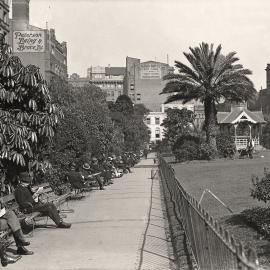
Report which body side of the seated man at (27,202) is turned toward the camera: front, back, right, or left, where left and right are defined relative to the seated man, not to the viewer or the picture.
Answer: right

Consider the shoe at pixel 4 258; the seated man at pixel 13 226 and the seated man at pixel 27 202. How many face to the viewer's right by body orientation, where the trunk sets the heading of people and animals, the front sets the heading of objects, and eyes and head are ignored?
3

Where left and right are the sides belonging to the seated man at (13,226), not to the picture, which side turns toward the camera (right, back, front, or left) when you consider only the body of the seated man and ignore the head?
right

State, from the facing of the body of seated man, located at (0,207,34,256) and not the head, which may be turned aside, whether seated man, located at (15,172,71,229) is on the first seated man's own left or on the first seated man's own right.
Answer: on the first seated man's own left

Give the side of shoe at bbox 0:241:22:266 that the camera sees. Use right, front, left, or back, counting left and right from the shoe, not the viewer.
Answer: right

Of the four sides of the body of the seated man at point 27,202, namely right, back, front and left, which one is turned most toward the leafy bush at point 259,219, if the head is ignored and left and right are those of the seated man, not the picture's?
front

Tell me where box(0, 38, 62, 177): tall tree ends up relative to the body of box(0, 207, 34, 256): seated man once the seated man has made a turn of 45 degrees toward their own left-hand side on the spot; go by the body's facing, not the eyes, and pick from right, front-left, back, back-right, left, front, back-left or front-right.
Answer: front-left

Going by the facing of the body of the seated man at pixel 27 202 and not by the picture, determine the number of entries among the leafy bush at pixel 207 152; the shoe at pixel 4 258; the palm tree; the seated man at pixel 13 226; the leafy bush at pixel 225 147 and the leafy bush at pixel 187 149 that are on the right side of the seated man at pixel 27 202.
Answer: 2

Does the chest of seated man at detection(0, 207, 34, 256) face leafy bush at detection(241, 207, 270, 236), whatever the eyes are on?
yes
